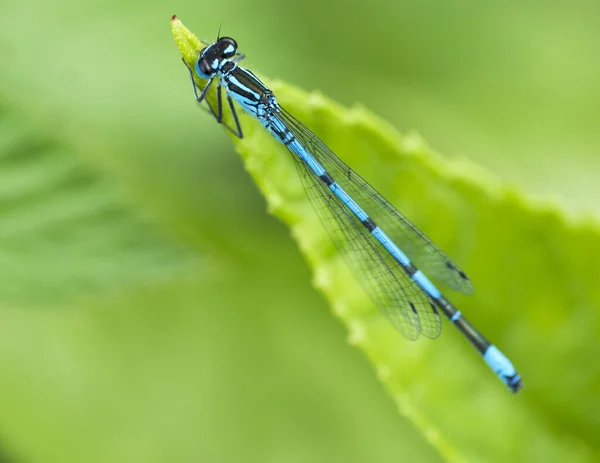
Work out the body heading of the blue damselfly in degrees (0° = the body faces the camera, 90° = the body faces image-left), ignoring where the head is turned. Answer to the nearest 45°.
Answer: approximately 135°
